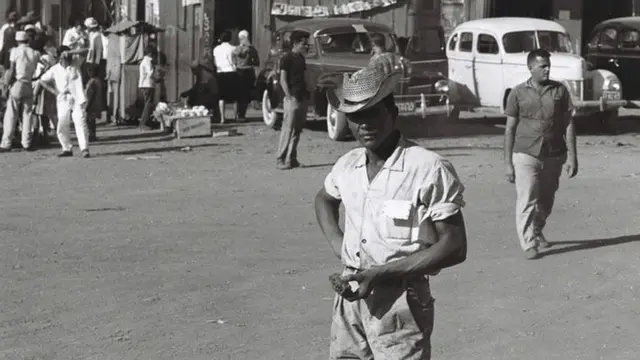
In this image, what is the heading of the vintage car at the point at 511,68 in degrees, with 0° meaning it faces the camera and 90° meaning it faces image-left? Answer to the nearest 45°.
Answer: approximately 315°

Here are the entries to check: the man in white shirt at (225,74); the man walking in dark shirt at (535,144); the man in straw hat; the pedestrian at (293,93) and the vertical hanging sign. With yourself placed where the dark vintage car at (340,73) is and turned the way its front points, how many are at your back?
2

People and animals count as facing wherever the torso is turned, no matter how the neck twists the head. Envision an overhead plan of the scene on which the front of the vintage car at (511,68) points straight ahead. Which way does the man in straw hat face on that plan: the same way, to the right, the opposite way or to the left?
to the right

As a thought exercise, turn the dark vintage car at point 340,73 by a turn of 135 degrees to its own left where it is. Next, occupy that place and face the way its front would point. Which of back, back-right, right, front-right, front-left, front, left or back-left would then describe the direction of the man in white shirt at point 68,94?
back-left

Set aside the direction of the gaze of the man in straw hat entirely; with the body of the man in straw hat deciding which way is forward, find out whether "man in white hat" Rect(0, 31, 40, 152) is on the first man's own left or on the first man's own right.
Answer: on the first man's own right

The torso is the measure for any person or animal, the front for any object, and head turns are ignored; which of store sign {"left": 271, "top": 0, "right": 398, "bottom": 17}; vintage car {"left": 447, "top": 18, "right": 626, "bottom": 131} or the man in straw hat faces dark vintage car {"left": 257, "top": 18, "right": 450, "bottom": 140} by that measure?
the store sign

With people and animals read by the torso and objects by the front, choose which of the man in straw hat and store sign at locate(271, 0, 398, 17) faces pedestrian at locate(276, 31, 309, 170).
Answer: the store sign

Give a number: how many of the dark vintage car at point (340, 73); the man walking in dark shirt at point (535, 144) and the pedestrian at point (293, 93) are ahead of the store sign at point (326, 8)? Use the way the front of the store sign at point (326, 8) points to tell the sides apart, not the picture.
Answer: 3

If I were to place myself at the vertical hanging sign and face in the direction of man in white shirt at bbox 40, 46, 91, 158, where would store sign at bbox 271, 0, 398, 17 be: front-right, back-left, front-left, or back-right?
back-left

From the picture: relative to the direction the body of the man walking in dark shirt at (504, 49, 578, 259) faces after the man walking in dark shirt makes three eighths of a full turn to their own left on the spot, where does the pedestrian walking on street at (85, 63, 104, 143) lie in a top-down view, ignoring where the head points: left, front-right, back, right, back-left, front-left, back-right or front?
left

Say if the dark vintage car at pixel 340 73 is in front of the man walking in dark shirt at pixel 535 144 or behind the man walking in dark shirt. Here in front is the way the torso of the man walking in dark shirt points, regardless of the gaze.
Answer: behind
